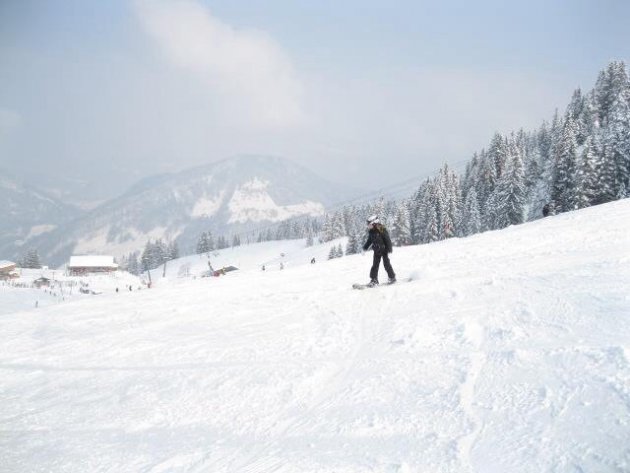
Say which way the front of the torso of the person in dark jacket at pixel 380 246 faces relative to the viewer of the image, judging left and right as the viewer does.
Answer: facing the viewer and to the left of the viewer
